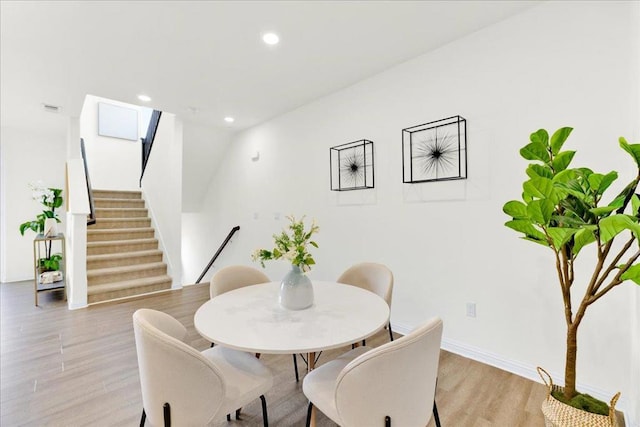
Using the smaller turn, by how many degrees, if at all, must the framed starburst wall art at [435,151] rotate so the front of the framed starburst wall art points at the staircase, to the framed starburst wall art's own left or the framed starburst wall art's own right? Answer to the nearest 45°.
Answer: approximately 45° to the framed starburst wall art's own right

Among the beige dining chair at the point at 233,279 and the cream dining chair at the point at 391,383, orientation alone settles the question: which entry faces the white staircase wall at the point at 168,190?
the cream dining chair at the point at 391,383

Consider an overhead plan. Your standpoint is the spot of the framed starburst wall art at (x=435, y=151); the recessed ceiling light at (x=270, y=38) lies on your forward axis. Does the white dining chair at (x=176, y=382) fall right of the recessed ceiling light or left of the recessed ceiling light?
left

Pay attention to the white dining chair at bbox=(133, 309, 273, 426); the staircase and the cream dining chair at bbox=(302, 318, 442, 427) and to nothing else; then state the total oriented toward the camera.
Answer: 1

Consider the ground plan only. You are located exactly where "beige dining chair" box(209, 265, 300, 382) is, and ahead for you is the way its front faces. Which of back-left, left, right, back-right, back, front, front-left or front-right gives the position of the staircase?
back

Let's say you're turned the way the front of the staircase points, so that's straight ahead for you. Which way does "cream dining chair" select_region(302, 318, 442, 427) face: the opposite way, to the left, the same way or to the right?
the opposite way

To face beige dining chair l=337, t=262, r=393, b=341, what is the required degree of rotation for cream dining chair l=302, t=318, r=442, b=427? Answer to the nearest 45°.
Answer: approximately 45° to its right

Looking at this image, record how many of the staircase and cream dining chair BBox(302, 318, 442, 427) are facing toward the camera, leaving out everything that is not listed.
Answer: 1

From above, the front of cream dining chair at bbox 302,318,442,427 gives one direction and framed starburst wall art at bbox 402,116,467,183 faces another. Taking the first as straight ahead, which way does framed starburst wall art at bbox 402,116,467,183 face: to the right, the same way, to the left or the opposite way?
to the left

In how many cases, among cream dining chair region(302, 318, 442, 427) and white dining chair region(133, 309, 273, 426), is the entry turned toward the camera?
0

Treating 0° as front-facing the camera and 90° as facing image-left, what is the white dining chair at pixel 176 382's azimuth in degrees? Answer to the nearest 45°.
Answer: approximately 225°

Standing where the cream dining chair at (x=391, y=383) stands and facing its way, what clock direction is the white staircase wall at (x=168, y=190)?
The white staircase wall is roughly at 12 o'clock from the cream dining chair.

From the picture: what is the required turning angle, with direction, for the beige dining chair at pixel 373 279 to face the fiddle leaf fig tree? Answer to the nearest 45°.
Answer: approximately 90° to its left

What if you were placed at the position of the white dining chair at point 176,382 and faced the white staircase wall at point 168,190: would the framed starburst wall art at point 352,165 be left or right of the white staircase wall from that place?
right
